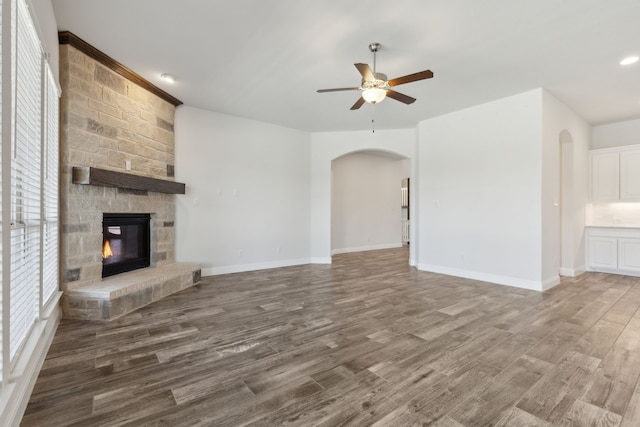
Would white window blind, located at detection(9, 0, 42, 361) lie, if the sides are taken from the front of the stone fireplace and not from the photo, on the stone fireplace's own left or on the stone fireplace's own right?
on the stone fireplace's own right

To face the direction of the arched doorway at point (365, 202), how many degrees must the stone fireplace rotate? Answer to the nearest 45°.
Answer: approximately 45° to its left

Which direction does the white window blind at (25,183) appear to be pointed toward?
to the viewer's right

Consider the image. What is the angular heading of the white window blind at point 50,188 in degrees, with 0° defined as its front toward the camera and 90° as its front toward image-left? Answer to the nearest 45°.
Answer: approximately 270°

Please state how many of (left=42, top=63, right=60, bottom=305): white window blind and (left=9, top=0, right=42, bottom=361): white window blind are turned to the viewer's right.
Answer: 2

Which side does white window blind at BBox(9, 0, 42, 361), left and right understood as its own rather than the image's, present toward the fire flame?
left

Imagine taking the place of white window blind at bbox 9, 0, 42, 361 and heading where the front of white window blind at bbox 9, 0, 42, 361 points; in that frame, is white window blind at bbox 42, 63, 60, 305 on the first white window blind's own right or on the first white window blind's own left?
on the first white window blind's own left
